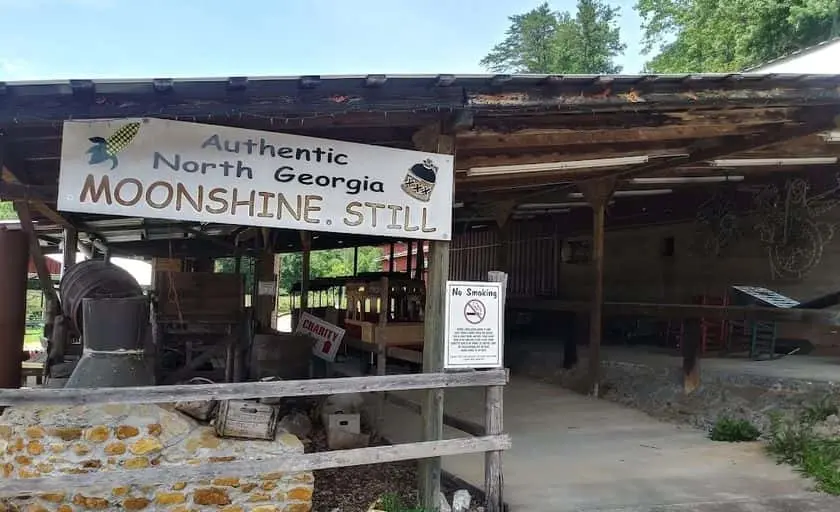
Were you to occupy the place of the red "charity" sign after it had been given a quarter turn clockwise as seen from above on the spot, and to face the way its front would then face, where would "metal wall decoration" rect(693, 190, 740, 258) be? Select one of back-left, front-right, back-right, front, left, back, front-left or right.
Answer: back

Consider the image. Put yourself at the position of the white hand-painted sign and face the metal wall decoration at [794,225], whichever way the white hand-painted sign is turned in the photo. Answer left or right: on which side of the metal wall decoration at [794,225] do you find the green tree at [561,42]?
left

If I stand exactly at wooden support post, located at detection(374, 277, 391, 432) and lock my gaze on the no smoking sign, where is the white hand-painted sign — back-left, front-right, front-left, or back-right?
front-right

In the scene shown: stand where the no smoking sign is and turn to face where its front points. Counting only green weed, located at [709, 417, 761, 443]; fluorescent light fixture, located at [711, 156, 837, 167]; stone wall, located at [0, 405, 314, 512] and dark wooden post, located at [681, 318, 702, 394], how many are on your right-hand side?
1

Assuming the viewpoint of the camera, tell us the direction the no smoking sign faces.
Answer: facing the viewer

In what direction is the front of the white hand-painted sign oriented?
toward the camera

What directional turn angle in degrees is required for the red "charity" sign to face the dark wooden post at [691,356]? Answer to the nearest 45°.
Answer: approximately 45° to its left

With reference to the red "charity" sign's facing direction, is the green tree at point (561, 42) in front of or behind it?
behind

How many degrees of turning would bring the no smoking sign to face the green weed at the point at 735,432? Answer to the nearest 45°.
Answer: approximately 135° to its left

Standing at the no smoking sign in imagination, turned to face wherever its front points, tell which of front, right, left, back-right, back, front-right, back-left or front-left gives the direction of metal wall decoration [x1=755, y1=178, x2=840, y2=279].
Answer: back-left

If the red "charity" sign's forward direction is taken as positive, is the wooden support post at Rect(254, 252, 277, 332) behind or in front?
behind

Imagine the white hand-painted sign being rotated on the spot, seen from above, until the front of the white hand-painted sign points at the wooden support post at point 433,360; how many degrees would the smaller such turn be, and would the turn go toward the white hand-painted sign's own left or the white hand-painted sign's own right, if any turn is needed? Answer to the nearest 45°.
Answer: approximately 90° to the white hand-painted sign's own left
